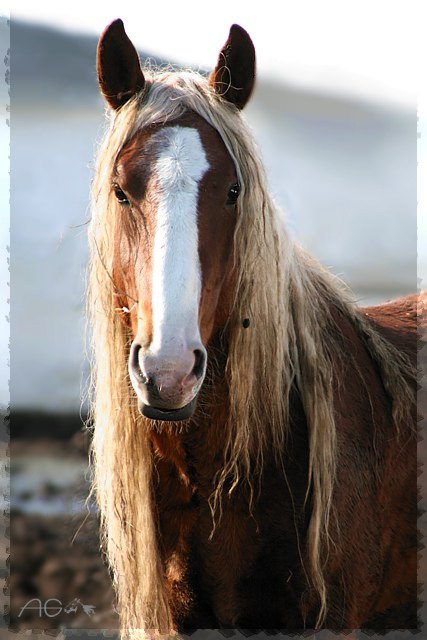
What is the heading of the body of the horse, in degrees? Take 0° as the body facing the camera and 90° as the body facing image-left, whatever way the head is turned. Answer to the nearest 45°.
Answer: approximately 45°
